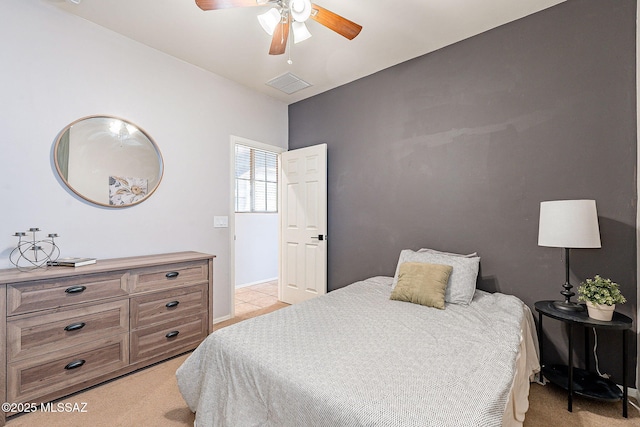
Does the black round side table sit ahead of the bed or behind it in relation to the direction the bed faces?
behind

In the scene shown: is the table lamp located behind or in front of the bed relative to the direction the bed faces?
behind

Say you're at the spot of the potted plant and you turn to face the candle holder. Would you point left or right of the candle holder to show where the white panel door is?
right

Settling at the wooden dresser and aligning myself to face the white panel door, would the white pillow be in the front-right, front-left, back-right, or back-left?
front-right

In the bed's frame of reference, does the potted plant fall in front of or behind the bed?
behind

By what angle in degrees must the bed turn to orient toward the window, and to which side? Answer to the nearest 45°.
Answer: approximately 90° to its right

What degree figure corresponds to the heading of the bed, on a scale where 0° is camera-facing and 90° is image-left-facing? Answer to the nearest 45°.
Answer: approximately 45°

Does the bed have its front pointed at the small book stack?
no

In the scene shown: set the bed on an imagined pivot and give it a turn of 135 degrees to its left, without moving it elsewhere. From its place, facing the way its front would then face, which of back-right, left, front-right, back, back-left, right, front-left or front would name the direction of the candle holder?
back
